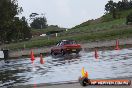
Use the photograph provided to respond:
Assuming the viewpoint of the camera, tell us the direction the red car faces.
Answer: facing away from the viewer and to the left of the viewer
